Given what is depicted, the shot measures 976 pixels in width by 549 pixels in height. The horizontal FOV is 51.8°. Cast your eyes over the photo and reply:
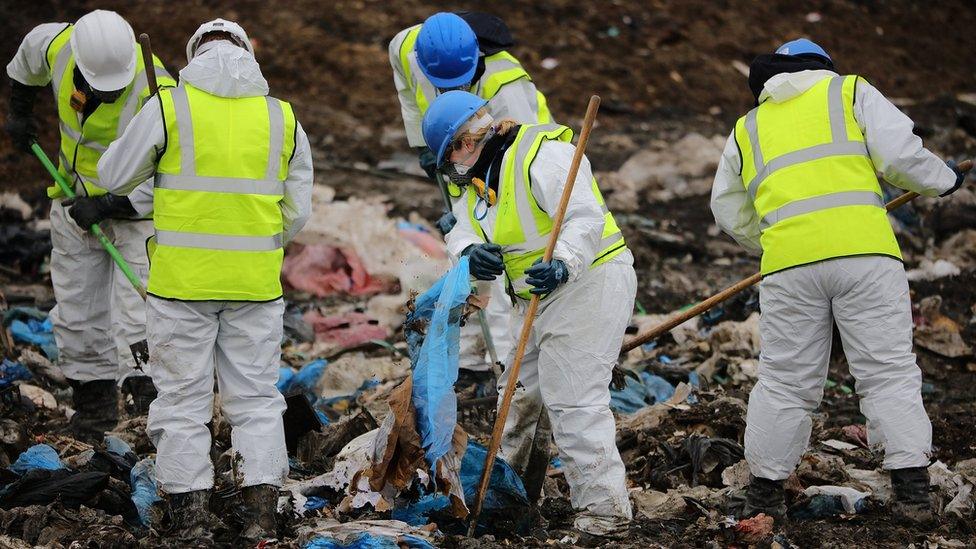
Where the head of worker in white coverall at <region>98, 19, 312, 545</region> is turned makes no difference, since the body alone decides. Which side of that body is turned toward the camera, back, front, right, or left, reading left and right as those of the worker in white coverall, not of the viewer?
back

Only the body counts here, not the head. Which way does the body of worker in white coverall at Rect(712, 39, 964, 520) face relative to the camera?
away from the camera

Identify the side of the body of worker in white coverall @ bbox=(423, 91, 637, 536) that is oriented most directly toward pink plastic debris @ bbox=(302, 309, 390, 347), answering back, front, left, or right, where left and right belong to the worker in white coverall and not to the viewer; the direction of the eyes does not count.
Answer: right

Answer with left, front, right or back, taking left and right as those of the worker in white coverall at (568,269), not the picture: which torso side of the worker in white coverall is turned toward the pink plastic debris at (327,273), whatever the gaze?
right

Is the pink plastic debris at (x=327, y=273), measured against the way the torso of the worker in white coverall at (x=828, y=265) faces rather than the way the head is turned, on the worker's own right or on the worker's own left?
on the worker's own left

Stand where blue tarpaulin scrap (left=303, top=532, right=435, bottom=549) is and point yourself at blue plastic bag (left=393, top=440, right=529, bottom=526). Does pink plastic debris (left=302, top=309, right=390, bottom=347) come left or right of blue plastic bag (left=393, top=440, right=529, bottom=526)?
left

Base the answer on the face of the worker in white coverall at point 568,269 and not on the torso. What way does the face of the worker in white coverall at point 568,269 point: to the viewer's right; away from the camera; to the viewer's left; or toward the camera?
to the viewer's left

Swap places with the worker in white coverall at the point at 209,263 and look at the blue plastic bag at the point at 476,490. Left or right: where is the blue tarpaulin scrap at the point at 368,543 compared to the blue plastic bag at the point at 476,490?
right

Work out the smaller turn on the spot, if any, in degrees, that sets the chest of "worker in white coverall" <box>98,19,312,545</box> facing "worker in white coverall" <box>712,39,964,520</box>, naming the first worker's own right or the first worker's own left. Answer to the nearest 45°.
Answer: approximately 90° to the first worker's own right
